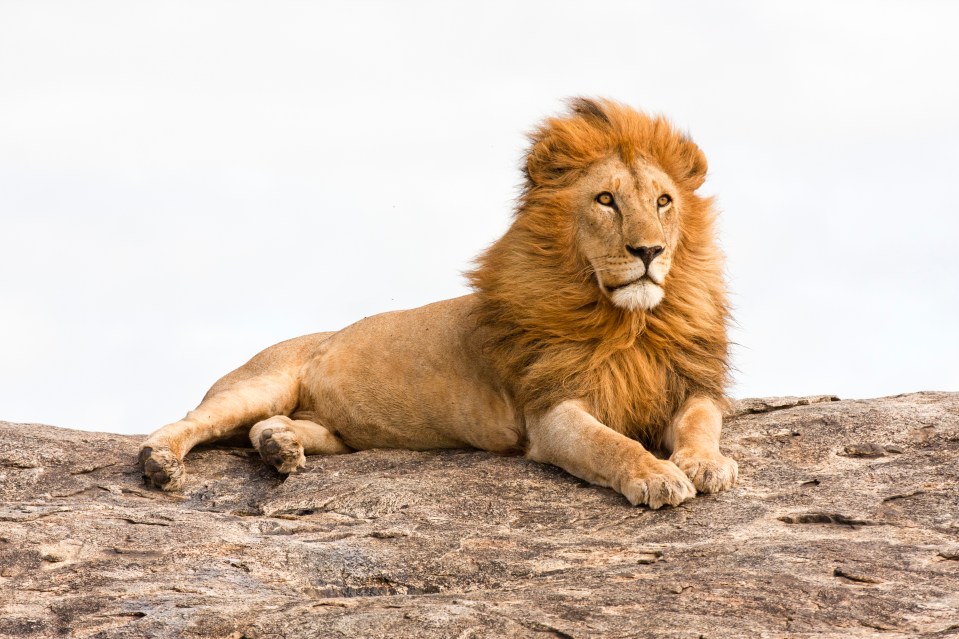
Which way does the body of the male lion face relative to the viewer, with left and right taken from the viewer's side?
facing the viewer and to the right of the viewer
